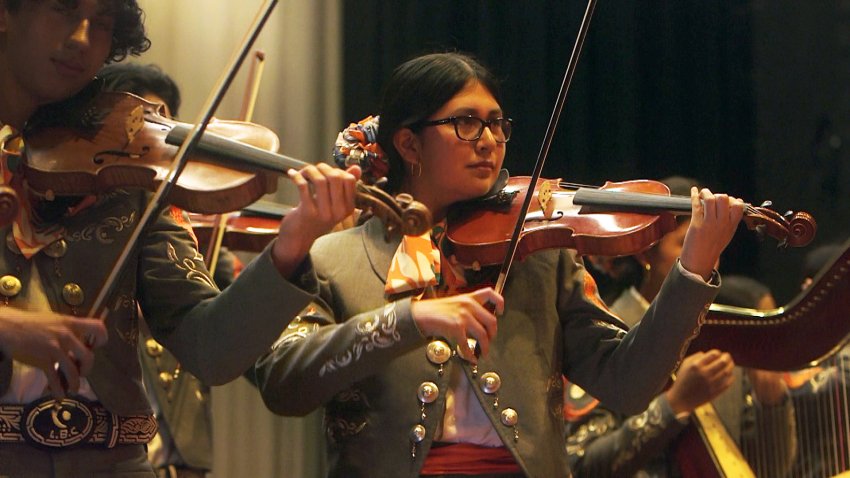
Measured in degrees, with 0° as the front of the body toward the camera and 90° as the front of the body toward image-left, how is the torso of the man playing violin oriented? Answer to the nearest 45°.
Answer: approximately 0°

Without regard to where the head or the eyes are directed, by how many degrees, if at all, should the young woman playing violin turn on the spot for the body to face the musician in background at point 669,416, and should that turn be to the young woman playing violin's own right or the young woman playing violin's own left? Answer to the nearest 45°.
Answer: approximately 135° to the young woman playing violin's own left

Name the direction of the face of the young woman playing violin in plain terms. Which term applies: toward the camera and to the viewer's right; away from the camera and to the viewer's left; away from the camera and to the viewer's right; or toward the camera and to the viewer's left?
toward the camera and to the viewer's right

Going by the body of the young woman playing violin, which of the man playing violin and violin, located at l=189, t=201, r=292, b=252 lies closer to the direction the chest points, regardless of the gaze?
the man playing violin

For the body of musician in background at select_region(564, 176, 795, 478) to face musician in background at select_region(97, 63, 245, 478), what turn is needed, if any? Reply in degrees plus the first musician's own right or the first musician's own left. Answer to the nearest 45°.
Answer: approximately 135° to the first musician's own right

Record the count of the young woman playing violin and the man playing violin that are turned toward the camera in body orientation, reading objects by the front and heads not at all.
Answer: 2

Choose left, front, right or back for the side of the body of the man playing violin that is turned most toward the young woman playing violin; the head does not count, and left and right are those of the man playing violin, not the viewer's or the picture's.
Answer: left
